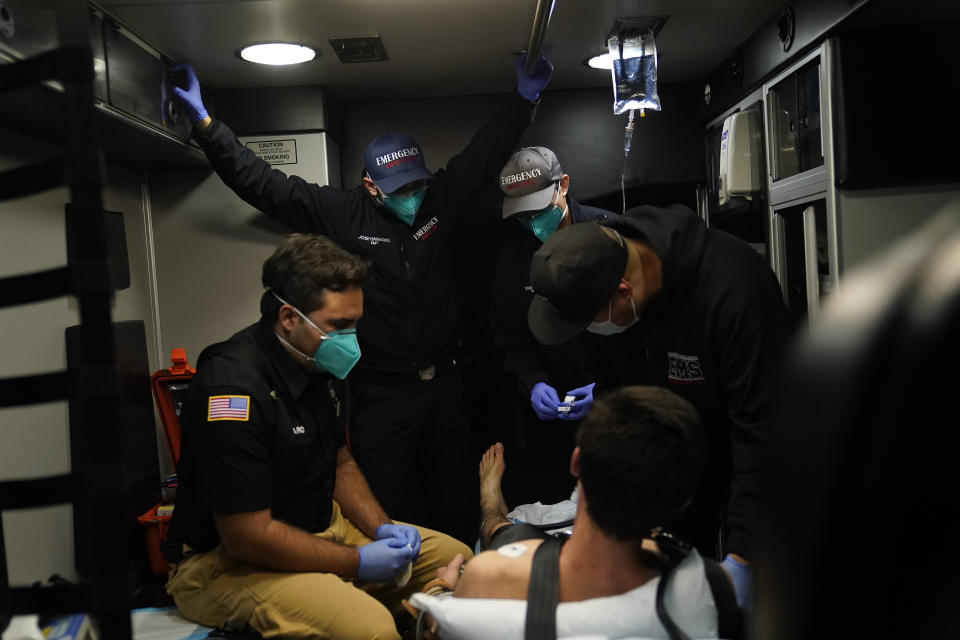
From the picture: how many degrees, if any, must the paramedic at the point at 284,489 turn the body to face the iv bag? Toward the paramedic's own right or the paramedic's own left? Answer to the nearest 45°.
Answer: approximately 45° to the paramedic's own left

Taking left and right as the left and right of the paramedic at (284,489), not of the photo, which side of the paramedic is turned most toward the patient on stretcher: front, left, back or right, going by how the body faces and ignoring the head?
front

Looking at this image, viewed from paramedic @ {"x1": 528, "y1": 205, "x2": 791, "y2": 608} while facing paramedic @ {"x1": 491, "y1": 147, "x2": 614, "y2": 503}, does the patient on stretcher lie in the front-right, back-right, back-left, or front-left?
back-left

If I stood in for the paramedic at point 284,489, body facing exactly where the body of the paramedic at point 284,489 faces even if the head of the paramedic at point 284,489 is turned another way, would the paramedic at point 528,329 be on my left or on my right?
on my left

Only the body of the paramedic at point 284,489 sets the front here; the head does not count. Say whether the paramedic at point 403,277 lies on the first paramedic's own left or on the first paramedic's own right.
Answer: on the first paramedic's own left

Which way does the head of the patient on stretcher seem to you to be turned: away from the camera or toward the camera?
away from the camera

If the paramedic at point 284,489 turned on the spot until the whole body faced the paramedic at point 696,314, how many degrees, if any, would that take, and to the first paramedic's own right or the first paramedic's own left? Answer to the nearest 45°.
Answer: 0° — they already face them

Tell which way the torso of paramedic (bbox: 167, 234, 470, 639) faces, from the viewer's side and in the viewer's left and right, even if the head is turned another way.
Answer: facing the viewer and to the right of the viewer
